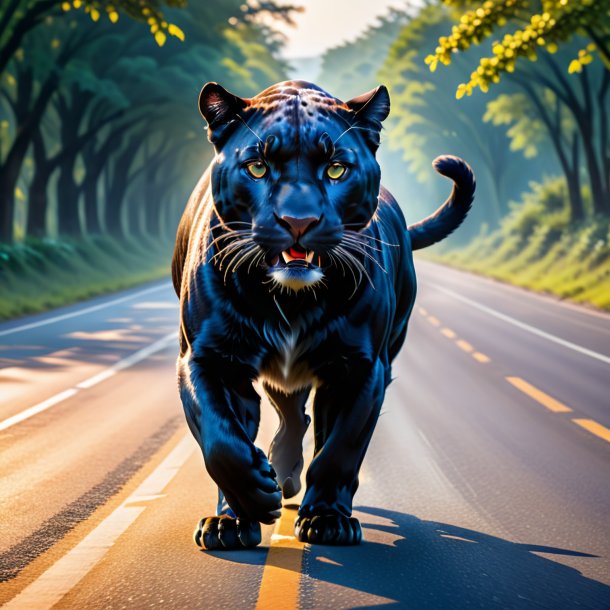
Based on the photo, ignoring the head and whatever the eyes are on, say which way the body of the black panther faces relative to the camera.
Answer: toward the camera

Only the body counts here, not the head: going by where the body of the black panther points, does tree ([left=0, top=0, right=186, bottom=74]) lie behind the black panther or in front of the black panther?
behind
